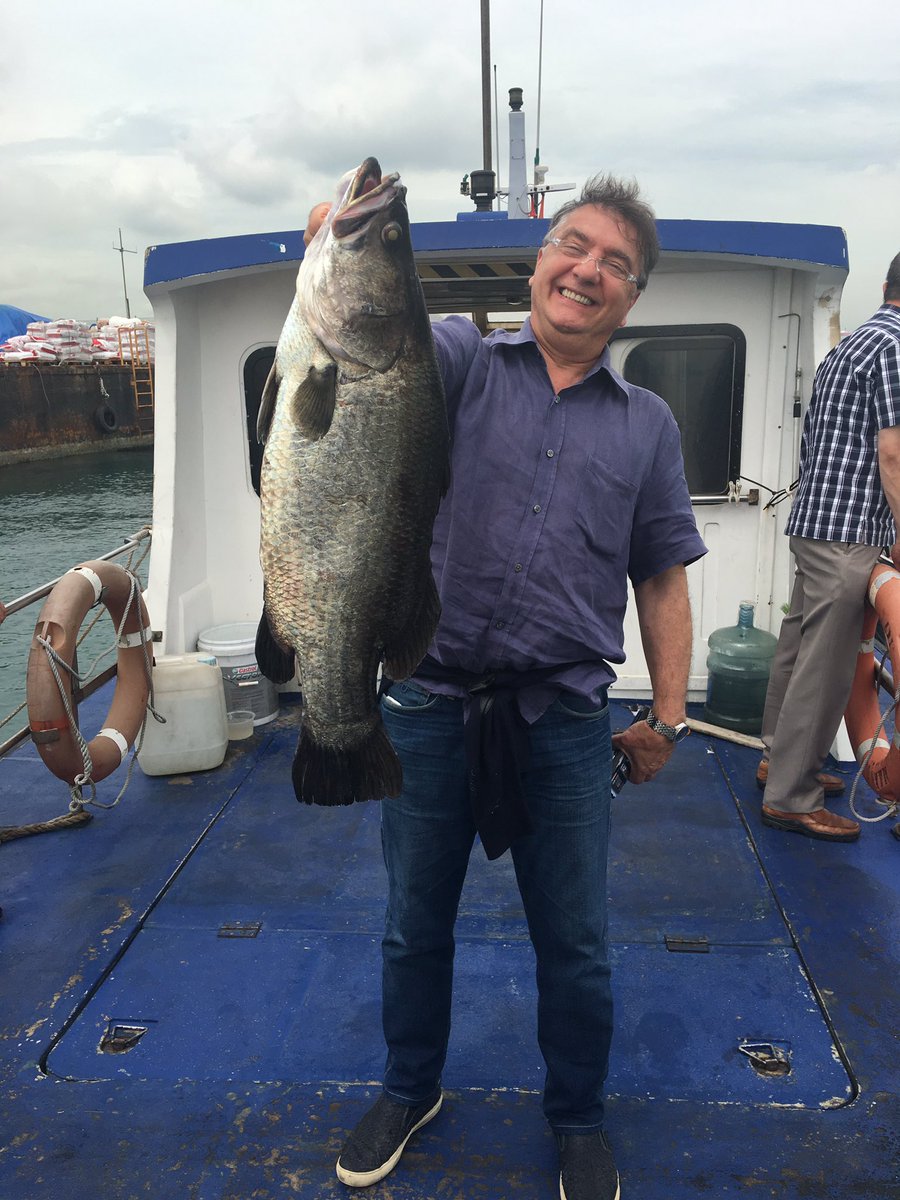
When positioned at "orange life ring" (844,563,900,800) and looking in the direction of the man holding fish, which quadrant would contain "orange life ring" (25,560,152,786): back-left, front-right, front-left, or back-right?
front-right

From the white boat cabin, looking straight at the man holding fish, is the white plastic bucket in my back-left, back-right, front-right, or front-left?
front-right

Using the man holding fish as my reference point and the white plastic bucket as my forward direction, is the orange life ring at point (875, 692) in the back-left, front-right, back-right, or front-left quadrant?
front-right

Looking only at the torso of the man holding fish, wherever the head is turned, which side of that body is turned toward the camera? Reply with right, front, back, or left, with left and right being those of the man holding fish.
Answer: front

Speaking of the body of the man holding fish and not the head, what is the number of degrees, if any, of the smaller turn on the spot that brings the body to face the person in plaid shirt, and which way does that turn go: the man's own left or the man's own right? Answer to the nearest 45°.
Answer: approximately 135° to the man's own left

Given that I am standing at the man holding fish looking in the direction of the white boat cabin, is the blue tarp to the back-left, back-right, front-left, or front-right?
front-left
